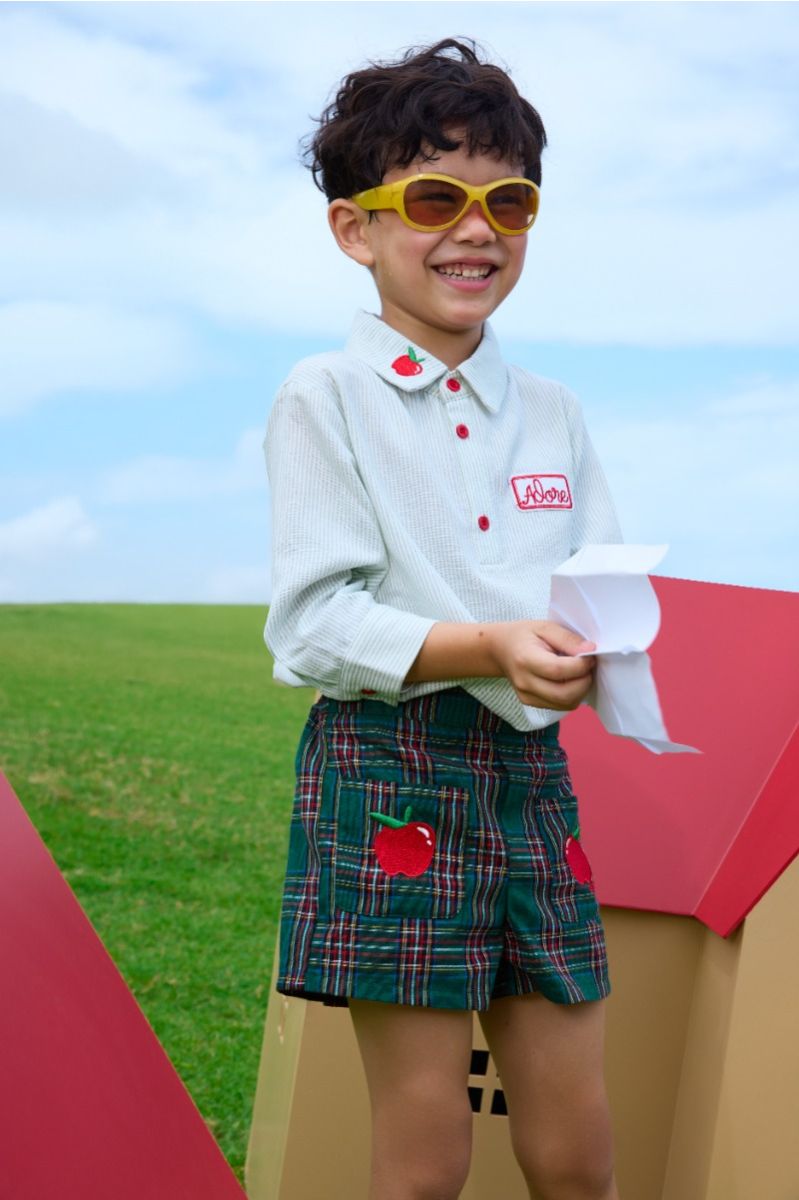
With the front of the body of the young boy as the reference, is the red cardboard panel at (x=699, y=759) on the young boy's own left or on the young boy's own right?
on the young boy's own left

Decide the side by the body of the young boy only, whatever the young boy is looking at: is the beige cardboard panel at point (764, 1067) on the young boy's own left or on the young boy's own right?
on the young boy's own left

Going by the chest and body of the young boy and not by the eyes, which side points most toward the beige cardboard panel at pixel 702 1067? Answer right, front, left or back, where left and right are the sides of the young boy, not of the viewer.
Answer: left

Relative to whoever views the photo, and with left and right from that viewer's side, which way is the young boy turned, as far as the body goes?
facing the viewer and to the right of the viewer

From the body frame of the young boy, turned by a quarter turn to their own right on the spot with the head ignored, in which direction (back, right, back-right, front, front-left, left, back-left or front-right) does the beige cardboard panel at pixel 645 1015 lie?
back
